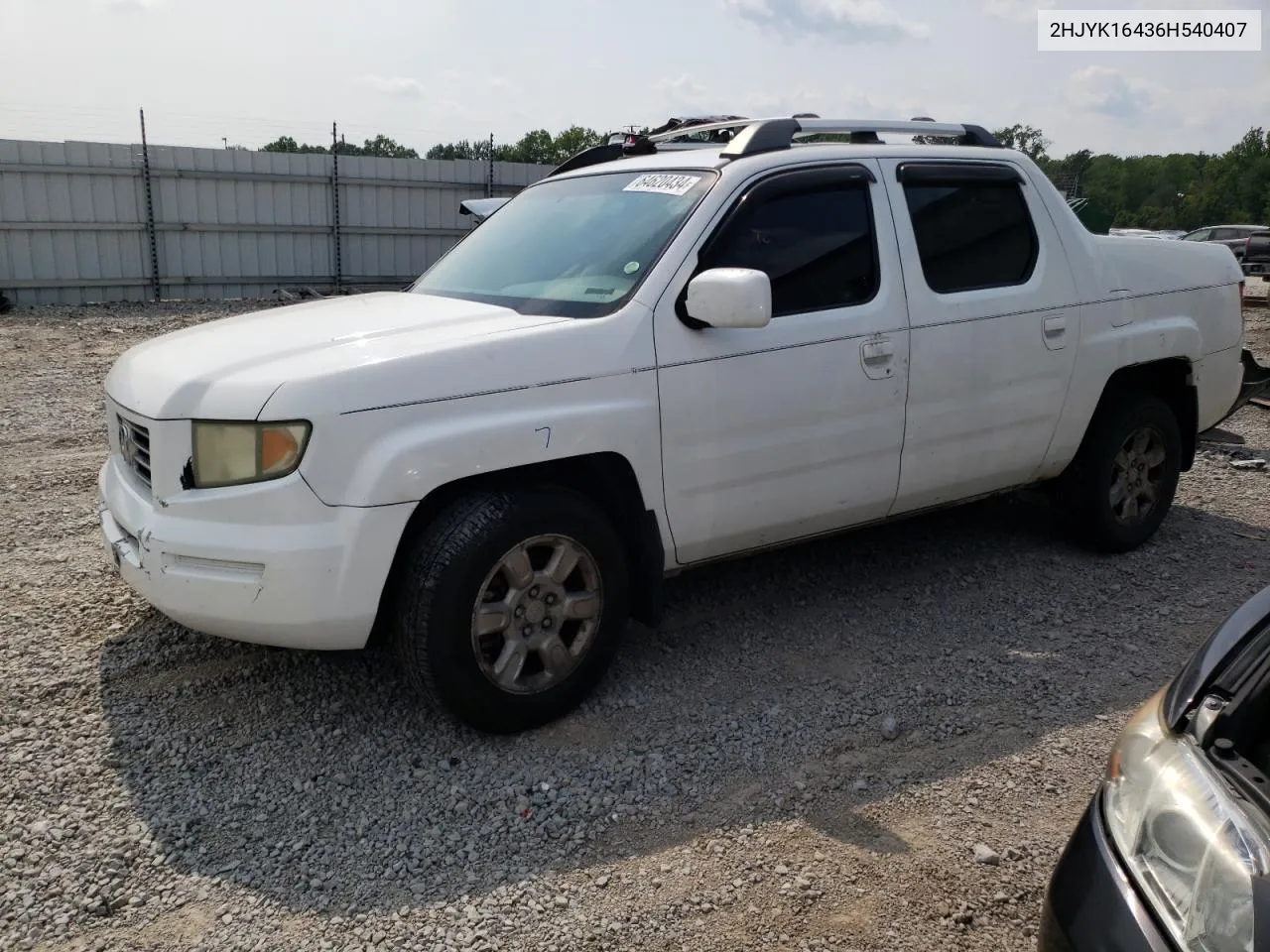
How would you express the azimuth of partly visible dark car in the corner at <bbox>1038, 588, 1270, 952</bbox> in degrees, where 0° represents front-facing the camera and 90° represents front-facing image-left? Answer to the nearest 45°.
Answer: approximately 45°

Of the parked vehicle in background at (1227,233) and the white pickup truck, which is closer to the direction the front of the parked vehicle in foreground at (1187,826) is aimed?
the white pickup truck

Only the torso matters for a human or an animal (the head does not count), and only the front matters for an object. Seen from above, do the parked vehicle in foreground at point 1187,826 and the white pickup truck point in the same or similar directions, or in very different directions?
same or similar directions

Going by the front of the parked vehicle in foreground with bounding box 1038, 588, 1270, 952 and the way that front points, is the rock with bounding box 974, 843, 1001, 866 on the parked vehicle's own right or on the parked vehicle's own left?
on the parked vehicle's own right

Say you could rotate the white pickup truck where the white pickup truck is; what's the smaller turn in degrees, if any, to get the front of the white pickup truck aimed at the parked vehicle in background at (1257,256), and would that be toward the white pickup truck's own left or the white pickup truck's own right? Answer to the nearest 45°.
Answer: approximately 180°

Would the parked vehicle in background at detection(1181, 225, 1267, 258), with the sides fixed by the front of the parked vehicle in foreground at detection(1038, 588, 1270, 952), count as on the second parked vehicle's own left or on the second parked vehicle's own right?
on the second parked vehicle's own right

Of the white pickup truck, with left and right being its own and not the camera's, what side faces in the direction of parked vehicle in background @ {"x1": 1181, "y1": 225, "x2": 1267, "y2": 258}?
back

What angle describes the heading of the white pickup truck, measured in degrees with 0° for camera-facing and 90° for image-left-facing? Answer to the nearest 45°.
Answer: approximately 45°

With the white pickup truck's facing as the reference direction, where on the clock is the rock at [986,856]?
The rock is roughly at 9 o'clock from the white pickup truck.

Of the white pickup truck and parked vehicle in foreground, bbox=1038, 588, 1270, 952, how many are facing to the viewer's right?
0

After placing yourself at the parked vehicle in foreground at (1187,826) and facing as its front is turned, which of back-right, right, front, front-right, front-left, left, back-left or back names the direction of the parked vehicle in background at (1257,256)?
back-right
